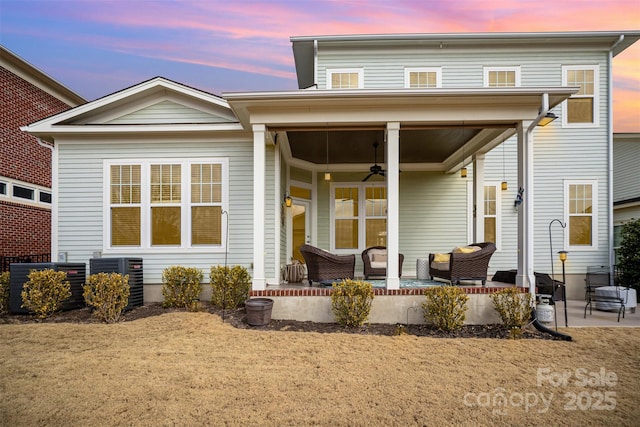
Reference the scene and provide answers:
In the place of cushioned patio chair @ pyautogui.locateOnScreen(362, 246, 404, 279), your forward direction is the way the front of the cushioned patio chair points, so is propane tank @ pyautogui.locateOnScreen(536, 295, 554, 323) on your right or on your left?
on your left

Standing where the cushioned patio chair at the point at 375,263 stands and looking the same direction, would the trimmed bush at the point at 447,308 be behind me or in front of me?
in front

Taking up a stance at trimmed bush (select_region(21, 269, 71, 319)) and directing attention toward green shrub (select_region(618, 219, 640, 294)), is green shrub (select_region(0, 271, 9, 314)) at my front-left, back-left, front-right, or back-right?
back-left

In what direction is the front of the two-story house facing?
away from the camera

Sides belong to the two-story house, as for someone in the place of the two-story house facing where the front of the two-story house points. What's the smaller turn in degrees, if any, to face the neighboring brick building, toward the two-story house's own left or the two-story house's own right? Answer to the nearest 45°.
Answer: approximately 90° to the two-story house's own left

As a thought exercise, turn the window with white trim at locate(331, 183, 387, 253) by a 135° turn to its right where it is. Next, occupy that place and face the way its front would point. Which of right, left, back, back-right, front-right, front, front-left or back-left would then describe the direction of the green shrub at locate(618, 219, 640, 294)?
back-right

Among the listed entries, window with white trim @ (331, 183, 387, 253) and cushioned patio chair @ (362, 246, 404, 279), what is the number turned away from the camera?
0

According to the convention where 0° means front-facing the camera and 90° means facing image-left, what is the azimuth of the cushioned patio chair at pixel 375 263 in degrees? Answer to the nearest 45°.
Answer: approximately 0°

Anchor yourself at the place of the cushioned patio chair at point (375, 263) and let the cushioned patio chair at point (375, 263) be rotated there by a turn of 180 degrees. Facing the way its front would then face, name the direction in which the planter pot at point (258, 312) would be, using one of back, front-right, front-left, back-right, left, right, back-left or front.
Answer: back-left

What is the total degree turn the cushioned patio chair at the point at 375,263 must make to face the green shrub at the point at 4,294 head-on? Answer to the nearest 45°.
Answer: approximately 90° to its right

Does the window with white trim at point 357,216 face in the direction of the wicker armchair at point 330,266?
yes

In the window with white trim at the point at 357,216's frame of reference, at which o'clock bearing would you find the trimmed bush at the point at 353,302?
The trimmed bush is roughly at 12 o'clock from the window with white trim.

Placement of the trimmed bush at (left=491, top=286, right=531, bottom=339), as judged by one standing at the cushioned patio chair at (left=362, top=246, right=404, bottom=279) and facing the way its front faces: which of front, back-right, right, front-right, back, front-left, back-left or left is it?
front-left
